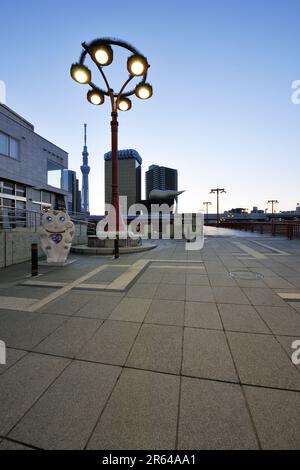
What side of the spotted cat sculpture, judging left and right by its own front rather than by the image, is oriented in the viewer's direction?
front

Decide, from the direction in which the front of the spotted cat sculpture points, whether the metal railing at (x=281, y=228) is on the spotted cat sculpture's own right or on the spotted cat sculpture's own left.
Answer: on the spotted cat sculpture's own left

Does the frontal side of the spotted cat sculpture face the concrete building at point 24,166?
no

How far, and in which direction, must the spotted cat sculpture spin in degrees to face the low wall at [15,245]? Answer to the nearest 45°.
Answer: approximately 135° to its right
